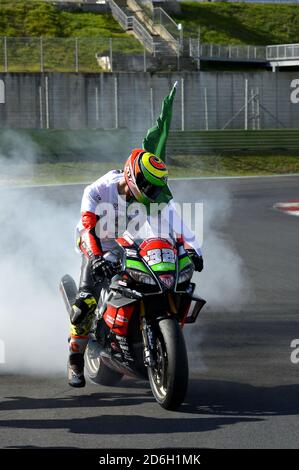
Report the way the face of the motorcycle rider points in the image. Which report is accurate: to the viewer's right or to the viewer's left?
to the viewer's right

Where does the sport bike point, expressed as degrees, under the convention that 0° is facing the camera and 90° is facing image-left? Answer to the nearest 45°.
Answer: approximately 315°

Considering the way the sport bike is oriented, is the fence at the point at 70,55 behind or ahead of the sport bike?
behind

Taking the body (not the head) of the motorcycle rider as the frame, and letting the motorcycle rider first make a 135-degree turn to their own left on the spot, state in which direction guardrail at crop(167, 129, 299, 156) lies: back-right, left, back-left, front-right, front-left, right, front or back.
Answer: front

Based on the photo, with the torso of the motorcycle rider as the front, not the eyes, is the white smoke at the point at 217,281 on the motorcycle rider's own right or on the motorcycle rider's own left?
on the motorcycle rider's own left

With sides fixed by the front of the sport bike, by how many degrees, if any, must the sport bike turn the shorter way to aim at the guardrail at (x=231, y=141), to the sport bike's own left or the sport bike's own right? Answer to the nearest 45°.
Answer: approximately 135° to the sport bike's own left

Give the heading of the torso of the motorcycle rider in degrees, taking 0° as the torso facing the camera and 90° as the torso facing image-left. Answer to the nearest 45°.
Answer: approximately 315°
